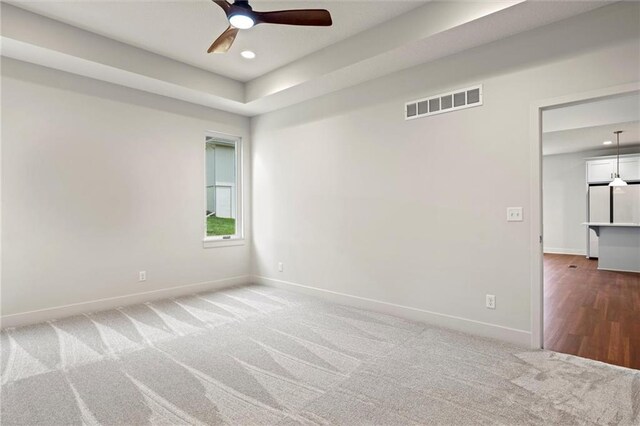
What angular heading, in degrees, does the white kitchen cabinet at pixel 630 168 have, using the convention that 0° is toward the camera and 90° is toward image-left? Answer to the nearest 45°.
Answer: approximately 0°

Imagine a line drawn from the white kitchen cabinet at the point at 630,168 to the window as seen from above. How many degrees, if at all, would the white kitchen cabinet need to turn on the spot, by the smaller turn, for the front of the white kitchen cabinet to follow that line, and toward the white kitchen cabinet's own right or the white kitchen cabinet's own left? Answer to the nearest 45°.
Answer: approximately 45° to the white kitchen cabinet's own right

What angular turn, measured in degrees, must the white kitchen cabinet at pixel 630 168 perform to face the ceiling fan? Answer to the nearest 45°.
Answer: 0° — it already faces it

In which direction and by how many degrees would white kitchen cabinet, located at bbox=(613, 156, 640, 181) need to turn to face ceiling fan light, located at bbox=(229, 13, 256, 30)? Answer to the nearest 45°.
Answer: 0° — it already faces it
